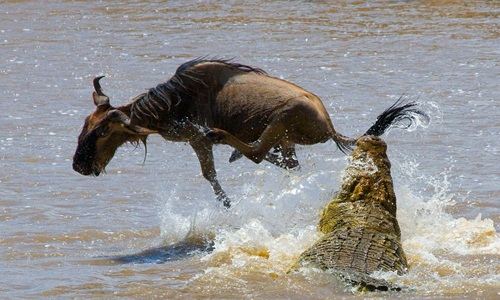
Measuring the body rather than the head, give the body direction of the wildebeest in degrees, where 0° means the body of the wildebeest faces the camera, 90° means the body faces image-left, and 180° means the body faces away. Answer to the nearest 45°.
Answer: approximately 90°

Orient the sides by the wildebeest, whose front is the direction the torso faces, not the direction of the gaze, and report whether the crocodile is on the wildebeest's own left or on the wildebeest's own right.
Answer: on the wildebeest's own left
